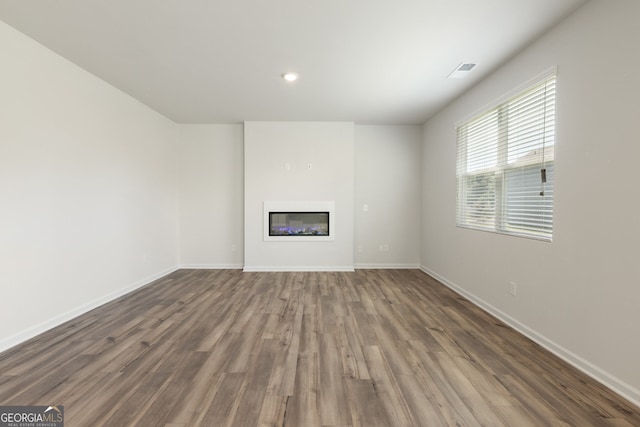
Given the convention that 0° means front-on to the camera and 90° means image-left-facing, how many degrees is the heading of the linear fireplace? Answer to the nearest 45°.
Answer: approximately 0°

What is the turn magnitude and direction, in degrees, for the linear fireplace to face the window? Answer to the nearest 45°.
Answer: approximately 45° to its left

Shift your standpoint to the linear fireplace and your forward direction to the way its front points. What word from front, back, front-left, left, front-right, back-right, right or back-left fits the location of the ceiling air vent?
front-left
